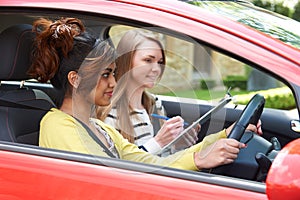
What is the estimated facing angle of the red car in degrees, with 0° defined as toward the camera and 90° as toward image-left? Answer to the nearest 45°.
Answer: approximately 315°
